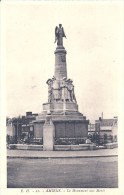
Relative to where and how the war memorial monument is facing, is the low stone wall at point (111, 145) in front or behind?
in front

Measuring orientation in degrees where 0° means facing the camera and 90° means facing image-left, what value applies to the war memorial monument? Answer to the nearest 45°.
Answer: approximately 0°

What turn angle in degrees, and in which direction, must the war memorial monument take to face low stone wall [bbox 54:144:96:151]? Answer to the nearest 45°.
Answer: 0° — it already faces it
